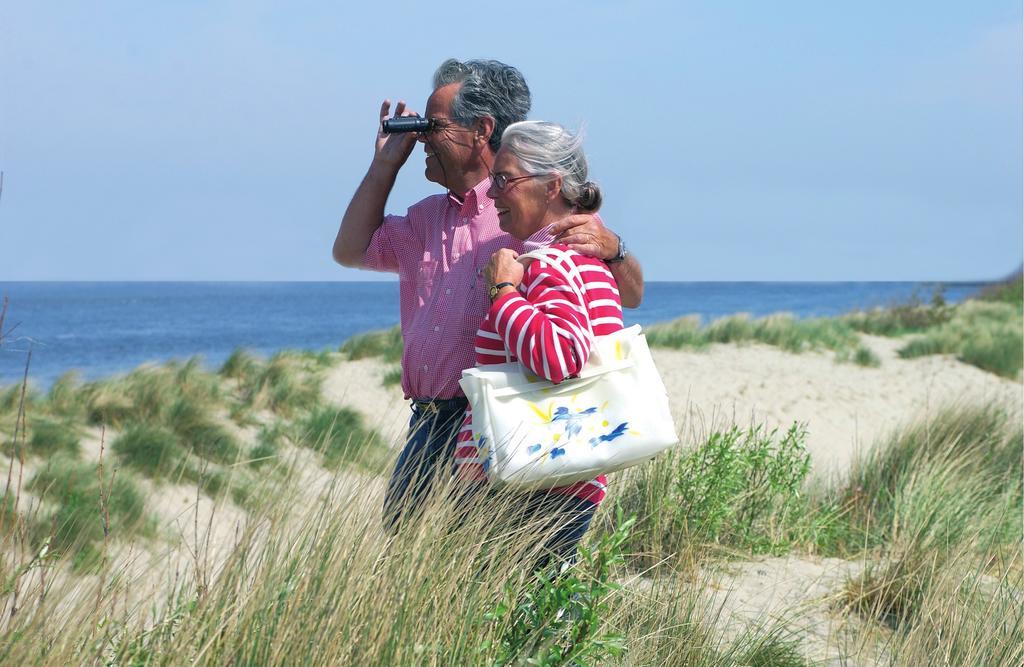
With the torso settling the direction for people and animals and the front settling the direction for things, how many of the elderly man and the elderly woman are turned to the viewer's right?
0

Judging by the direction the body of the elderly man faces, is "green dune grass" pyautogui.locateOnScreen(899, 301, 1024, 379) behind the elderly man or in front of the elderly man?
behind

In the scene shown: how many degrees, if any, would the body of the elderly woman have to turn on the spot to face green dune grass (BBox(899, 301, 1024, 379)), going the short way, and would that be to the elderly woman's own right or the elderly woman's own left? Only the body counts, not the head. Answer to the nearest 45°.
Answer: approximately 135° to the elderly woman's own right

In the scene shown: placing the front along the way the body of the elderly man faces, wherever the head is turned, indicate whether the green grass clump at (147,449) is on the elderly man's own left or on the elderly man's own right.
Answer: on the elderly man's own right

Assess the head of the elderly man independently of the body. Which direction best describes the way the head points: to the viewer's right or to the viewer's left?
to the viewer's left

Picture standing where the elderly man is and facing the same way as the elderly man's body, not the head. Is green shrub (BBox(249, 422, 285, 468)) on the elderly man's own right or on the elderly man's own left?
on the elderly man's own right

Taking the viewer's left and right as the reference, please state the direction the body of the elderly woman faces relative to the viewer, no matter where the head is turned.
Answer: facing to the left of the viewer

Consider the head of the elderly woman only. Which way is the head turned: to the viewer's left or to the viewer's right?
to the viewer's left
